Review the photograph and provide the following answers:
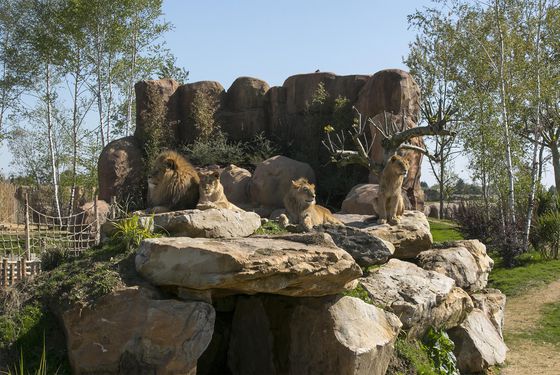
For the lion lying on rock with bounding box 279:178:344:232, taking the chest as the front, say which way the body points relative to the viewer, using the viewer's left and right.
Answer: facing the viewer and to the left of the viewer

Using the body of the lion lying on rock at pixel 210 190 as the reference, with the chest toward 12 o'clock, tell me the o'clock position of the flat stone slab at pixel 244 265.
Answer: The flat stone slab is roughly at 10 o'clock from the lion lying on rock.

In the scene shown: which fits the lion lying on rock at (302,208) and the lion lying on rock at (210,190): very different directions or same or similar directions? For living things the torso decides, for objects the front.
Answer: same or similar directions

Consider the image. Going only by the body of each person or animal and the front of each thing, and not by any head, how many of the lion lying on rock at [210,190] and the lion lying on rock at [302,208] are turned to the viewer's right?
0

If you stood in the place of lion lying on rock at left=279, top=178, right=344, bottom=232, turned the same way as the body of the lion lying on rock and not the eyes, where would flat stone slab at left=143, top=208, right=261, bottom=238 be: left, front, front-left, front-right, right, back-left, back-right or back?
front

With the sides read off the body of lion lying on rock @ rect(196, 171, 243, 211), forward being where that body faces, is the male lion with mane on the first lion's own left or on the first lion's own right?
on the first lion's own right

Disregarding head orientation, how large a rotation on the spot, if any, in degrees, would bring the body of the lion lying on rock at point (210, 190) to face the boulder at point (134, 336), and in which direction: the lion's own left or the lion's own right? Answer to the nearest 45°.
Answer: approximately 45° to the lion's own left

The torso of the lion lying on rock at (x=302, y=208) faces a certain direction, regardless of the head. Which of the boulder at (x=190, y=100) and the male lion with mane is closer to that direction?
the male lion with mane

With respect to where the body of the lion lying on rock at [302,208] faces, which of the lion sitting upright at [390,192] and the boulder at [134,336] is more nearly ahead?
the boulder

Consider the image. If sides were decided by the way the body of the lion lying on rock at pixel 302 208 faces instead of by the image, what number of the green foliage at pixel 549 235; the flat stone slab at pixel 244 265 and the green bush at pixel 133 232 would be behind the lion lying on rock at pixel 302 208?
1

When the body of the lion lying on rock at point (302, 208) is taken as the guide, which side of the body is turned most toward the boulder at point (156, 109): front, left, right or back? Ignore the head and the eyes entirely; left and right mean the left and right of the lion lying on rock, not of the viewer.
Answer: right
